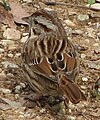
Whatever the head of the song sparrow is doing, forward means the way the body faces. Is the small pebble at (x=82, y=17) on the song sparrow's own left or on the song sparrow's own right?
on the song sparrow's own right

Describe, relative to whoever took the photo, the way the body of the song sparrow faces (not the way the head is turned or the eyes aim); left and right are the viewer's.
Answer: facing away from the viewer and to the left of the viewer
